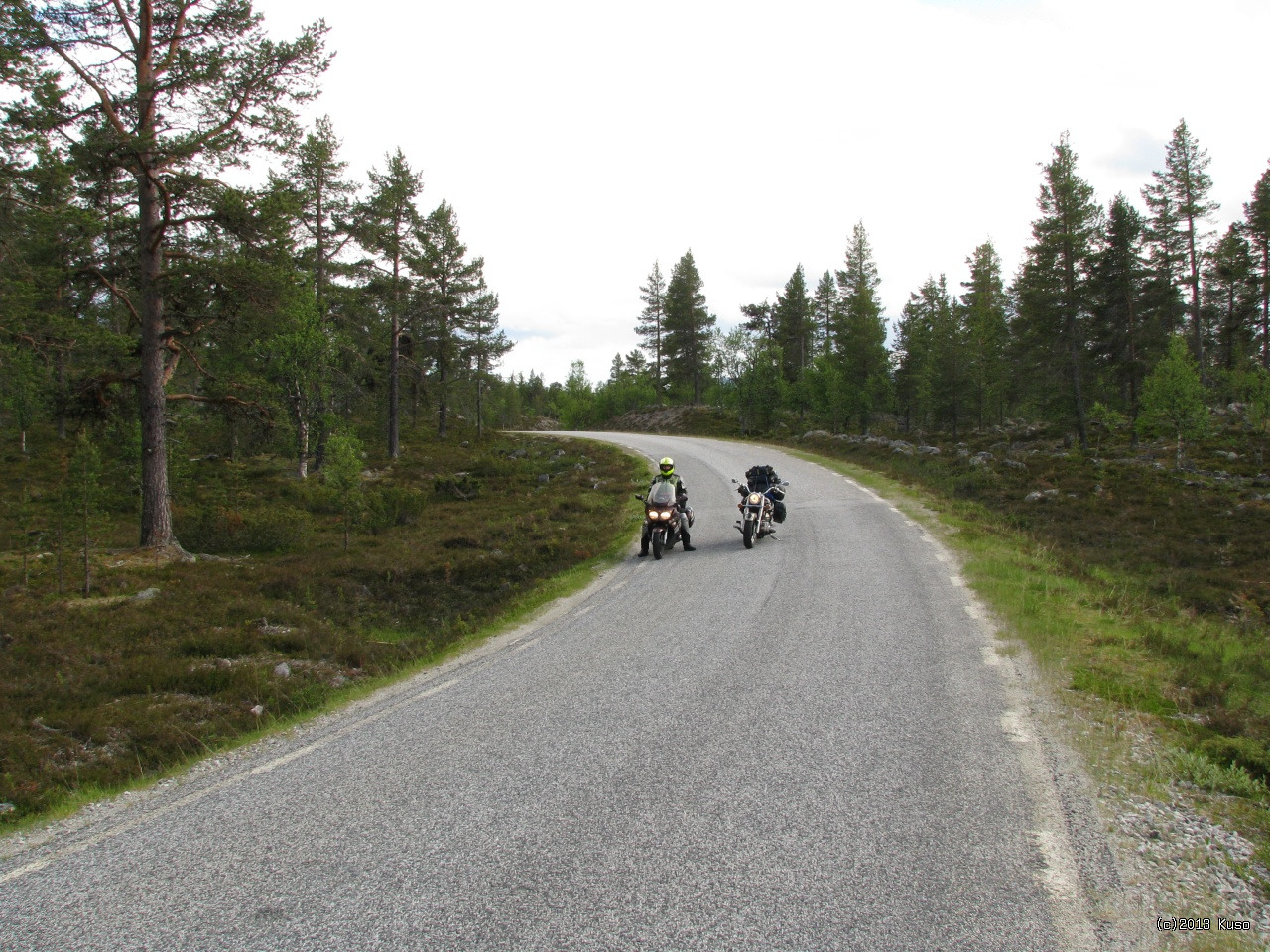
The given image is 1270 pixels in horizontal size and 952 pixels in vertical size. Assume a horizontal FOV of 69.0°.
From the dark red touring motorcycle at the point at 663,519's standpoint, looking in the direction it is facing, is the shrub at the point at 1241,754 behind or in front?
in front

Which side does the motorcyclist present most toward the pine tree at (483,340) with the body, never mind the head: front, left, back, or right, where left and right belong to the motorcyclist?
back

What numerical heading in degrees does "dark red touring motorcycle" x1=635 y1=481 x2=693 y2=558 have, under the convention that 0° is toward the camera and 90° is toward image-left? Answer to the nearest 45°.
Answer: approximately 0°

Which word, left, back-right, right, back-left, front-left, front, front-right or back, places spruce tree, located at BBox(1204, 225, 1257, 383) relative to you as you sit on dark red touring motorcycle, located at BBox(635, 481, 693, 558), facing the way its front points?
back-left

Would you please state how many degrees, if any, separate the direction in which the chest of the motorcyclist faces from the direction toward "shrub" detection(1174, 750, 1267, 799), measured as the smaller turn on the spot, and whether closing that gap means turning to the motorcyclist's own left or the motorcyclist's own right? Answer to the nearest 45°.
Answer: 0° — they already face it

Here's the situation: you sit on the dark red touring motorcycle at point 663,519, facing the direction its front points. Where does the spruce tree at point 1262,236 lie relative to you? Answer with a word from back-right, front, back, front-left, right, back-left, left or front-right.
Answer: back-left

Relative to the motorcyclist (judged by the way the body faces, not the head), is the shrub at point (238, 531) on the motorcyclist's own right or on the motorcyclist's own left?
on the motorcyclist's own right

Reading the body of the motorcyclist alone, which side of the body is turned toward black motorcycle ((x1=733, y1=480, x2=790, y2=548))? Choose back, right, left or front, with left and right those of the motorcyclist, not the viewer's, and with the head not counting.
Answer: left
